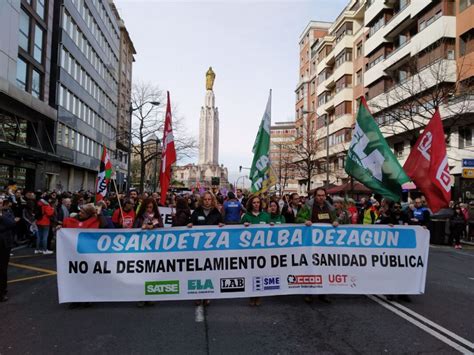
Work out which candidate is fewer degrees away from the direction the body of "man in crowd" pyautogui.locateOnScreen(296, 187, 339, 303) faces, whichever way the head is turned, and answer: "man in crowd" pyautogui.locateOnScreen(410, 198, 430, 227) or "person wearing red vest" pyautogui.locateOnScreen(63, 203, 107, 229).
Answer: the person wearing red vest

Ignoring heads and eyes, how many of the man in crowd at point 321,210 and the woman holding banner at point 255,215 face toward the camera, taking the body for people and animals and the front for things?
2

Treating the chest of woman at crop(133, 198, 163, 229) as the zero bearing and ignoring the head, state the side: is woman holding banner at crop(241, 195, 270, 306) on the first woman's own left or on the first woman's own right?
on the first woman's own left

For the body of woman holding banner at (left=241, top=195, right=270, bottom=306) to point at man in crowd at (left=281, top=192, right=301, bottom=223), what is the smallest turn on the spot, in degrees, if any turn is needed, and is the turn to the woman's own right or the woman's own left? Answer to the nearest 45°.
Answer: approximately 180°

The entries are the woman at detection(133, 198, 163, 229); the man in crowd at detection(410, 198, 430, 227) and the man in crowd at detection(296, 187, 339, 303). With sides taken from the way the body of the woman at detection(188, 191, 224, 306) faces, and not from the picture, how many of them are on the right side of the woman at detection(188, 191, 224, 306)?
1

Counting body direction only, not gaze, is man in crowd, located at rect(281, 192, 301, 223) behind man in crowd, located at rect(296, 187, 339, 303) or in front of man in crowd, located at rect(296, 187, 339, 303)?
behind

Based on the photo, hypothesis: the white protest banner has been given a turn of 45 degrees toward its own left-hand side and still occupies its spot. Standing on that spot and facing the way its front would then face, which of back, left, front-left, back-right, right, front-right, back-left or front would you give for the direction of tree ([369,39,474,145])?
left
